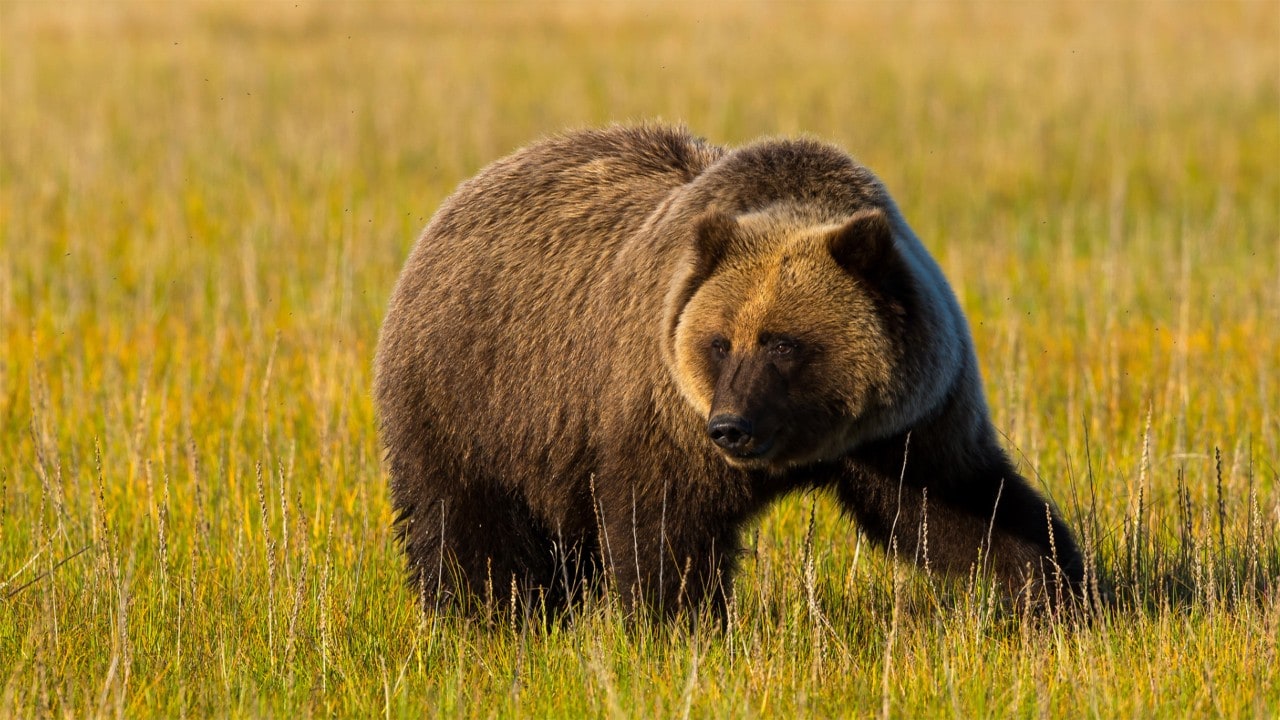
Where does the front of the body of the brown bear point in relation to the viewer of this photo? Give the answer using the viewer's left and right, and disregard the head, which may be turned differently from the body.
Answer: facing the viewer and to the right of the viewer
